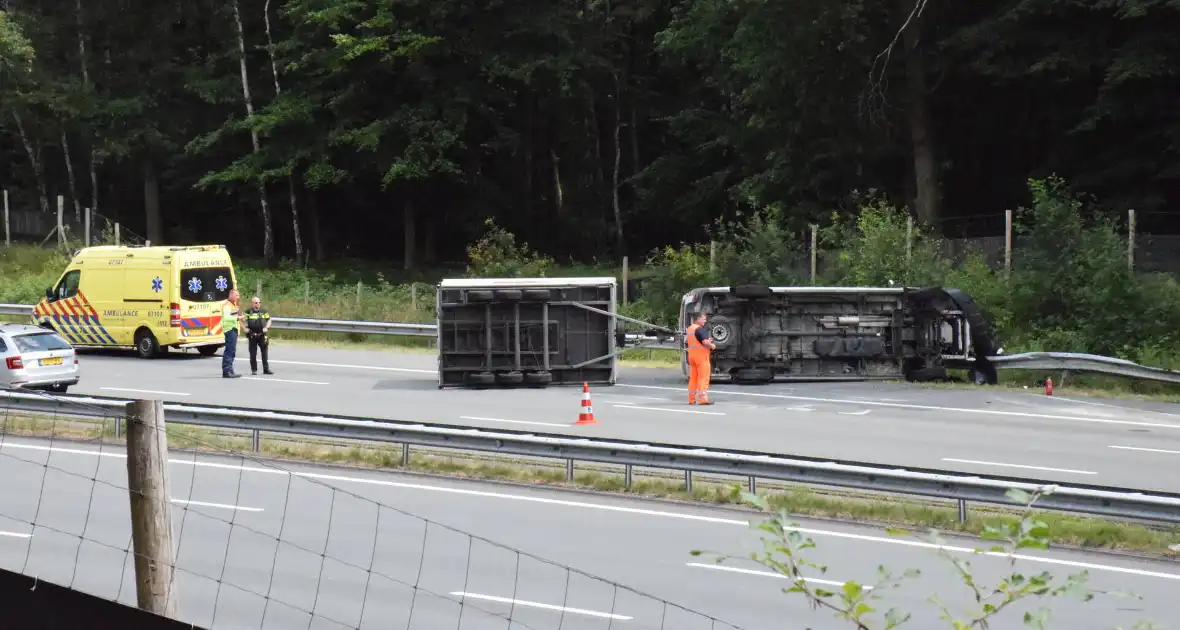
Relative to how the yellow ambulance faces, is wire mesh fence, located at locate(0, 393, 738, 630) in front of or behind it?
behind

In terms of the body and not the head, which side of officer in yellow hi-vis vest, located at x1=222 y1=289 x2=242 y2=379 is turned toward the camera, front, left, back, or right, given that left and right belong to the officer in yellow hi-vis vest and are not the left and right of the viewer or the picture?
right

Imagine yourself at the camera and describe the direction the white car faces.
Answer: facing away from the viewer and to the left of the viewer

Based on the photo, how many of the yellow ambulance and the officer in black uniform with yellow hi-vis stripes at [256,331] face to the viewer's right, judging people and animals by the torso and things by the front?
0

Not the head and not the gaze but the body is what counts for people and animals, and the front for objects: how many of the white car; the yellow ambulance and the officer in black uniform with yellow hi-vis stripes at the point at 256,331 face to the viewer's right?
0

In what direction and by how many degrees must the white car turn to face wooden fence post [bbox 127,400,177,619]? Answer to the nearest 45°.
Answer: approximately 135° to its left

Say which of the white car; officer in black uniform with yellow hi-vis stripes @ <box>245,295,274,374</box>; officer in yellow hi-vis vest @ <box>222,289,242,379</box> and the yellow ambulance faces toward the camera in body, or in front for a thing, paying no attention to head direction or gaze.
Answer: officer in black uniform with yellow hi-vis stripes @ <box>245,295,274,374</box>

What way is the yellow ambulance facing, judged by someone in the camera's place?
facing away from the viewer and to the left of the viewer

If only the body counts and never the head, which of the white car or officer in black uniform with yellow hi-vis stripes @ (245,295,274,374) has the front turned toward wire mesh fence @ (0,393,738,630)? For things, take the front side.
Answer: the officer in black uniform with yellow hi-vis stripes

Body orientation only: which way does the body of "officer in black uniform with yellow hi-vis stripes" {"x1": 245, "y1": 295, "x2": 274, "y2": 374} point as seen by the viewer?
toward the camera

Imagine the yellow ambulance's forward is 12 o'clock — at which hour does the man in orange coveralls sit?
The man in orange coveralls is roughly at 6 o'clock from the yellow ambulance.
